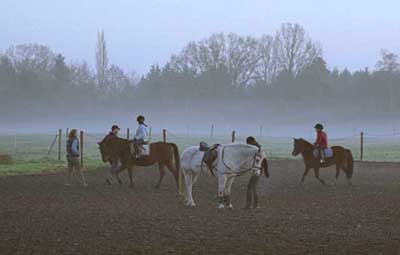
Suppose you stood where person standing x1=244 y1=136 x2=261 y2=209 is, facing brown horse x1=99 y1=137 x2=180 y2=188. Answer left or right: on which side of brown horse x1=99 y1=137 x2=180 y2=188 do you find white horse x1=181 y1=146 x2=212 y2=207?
left

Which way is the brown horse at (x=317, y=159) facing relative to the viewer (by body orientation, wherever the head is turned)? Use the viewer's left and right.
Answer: facing to the left of the viewer

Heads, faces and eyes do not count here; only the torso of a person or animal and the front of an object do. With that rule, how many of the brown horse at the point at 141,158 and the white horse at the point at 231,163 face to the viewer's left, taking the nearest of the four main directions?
1

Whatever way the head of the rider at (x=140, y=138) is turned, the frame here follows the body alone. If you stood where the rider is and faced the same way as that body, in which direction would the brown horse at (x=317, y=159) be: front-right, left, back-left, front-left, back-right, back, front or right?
back

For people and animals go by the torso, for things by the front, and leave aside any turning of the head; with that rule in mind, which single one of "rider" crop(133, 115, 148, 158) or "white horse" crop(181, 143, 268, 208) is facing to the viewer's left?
the rider

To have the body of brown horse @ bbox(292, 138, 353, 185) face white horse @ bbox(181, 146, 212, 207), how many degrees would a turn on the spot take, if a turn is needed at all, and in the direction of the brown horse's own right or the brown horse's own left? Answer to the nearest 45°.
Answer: approximately 45° to the brown horse's own left

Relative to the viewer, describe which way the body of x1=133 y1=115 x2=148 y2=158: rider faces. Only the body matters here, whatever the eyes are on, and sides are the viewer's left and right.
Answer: facing to the left of the viewer

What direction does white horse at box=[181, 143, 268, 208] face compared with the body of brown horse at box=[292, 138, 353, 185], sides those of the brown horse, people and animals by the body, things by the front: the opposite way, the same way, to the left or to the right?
the opposite way

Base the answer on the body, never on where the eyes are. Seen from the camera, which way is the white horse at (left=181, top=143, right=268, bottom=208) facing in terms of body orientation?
to the viewer's right

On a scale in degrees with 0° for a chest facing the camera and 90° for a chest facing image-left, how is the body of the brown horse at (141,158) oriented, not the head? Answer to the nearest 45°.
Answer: approximately 90°
